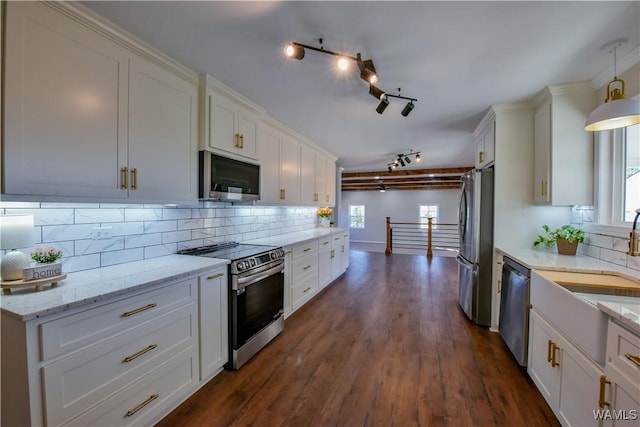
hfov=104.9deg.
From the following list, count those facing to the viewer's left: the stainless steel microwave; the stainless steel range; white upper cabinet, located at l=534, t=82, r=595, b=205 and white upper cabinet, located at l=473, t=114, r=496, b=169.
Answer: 2

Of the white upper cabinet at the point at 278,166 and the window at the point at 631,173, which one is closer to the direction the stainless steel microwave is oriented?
the window

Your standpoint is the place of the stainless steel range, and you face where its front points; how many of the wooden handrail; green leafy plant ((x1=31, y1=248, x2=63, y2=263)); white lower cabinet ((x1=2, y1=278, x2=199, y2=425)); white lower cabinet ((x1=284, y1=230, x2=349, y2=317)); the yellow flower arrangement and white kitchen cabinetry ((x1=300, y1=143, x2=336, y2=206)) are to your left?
4

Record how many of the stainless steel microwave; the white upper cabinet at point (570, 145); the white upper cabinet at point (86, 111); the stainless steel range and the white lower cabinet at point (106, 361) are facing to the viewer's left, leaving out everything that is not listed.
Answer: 1

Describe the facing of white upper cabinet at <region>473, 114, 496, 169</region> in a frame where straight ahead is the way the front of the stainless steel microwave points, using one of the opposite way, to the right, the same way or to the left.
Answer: the opposite way

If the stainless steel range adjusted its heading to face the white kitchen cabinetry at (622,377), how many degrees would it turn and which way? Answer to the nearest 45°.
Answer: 0° — it already faces it

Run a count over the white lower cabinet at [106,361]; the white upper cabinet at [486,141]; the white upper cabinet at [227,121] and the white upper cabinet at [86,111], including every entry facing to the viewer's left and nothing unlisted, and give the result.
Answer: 1

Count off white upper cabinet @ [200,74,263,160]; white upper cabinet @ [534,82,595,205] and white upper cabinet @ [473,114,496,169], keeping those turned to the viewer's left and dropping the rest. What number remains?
2

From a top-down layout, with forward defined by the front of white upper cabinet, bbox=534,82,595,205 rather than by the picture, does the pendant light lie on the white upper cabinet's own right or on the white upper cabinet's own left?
on the white upper cabinet's own left

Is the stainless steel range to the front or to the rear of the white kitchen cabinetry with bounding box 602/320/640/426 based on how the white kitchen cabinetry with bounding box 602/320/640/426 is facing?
to the front

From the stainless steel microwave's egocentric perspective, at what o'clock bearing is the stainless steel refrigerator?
The stainless steel refrigerator is roughly at 11 o'clock from the stainless steel microwave.

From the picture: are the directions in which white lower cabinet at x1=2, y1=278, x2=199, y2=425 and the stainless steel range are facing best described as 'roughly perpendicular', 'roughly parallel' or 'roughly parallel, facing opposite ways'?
roughly parallel

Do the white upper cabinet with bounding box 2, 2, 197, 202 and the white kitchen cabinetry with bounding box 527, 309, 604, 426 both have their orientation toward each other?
yes

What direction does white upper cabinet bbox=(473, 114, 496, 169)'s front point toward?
to the viewer's left

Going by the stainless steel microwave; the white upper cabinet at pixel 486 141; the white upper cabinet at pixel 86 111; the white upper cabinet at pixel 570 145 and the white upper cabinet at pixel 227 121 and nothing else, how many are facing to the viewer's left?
2

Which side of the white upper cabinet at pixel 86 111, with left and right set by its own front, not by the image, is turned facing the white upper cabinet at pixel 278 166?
left

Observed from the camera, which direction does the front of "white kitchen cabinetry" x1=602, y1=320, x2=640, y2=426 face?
facing the viewer and to the left of the viewer

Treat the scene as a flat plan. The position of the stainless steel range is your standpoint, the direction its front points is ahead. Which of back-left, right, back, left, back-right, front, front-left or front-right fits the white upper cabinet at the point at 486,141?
front-left

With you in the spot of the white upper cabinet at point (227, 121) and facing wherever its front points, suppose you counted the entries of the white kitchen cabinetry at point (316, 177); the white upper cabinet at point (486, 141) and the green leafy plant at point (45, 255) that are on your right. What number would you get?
1

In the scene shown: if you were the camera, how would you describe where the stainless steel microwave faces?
facing the viewer and to the right of the viewer
